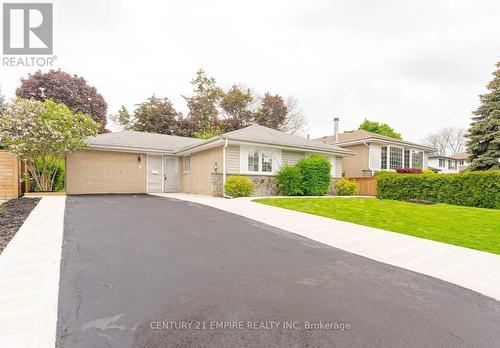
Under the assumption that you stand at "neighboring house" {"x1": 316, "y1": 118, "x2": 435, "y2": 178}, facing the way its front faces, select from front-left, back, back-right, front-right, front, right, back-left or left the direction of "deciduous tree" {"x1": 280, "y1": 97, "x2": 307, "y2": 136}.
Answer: back

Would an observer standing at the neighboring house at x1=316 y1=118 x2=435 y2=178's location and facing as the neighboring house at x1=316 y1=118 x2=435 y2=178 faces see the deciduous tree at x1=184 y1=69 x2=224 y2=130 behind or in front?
behind

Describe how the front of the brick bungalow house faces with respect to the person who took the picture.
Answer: facing the viewer and to the right of the viewer

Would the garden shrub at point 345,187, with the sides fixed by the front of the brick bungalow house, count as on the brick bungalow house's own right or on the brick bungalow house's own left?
on the brick bungalow house's own left

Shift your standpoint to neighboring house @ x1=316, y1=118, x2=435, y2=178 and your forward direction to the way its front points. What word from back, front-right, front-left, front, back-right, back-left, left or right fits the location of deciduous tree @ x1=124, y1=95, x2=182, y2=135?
back-right

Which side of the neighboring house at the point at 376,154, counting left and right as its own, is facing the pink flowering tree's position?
right

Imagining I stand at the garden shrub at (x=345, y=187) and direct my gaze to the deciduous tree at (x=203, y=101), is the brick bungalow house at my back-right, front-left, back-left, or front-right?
front-left

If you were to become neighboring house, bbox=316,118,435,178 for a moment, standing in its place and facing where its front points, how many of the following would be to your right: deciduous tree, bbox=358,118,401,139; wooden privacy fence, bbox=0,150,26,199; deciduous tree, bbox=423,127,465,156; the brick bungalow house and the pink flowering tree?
3

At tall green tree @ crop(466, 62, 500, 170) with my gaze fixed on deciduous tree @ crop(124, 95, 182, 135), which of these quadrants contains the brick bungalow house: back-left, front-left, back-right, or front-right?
front-left

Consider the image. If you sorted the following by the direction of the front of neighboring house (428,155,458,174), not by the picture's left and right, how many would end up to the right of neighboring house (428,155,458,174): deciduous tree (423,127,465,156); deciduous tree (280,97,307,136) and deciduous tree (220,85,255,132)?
2

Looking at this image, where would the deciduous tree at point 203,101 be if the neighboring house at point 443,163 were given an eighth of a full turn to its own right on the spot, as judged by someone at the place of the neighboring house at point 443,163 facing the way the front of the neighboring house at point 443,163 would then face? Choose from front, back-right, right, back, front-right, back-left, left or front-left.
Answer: front-right

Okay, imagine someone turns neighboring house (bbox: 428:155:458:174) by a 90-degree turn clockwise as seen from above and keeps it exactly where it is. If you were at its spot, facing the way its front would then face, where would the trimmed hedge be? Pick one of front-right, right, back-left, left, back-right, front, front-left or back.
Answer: front-left

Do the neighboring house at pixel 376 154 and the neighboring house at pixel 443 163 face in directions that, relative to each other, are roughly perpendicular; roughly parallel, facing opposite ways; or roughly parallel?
roughly parallel

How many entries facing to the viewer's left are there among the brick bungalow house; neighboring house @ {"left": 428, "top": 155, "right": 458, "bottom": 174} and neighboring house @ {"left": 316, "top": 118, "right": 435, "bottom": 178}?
0

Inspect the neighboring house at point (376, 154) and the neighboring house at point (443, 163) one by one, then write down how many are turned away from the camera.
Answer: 0

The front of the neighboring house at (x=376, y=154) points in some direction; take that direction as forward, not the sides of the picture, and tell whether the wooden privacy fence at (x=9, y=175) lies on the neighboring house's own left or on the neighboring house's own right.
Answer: on the neighboring house's own right

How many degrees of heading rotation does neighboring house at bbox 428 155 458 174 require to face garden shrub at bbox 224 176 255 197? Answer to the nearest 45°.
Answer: approximately 45° to its right

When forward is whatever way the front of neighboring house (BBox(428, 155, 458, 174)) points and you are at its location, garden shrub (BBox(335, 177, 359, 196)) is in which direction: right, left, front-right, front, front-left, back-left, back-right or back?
front-right
